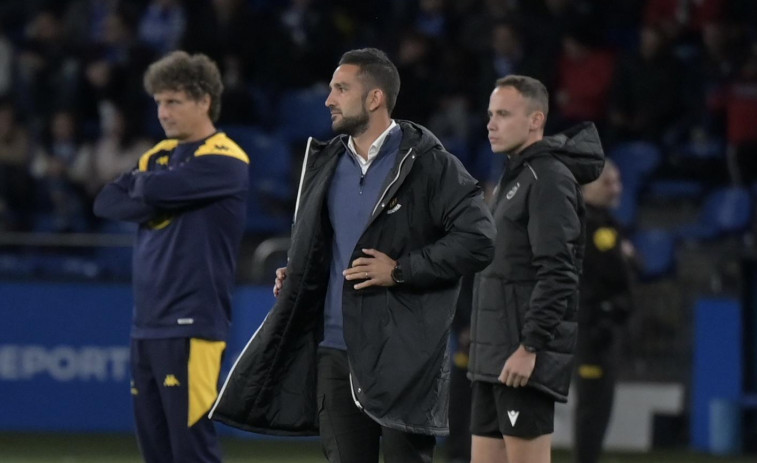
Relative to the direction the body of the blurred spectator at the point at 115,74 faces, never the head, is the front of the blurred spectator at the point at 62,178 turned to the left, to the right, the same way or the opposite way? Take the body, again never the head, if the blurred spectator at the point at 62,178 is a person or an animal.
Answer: the same way

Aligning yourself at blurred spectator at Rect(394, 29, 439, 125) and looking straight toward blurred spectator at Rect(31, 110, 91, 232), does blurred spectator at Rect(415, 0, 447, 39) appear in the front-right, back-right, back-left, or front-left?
back-right

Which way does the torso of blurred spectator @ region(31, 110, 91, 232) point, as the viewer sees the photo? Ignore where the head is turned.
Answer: toward the camera

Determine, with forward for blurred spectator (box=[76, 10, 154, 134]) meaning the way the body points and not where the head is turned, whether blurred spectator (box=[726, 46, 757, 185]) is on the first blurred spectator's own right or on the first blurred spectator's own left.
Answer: on the first blurred spectator's own left

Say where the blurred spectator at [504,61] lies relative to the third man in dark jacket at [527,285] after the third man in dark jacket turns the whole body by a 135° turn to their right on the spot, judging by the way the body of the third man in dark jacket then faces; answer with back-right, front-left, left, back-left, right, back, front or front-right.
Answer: front-left

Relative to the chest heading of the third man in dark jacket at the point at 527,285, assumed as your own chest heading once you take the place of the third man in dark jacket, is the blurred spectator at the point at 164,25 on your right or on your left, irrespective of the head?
on your right

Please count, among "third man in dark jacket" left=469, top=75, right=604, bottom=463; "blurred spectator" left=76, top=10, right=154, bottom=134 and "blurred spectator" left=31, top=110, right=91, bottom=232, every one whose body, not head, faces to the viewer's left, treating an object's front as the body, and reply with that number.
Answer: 1

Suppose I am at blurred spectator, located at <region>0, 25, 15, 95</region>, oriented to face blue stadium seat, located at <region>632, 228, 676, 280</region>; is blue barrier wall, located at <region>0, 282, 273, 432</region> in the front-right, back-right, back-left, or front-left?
front-right

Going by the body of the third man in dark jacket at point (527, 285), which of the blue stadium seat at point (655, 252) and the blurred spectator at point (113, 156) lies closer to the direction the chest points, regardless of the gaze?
the blurred spectator

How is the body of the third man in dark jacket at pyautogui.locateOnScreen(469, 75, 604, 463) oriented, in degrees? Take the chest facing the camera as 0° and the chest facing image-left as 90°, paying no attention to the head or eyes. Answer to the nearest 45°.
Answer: approximately 90°

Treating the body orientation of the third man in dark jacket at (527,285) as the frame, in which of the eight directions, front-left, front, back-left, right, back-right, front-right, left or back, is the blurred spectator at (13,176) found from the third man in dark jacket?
front-right

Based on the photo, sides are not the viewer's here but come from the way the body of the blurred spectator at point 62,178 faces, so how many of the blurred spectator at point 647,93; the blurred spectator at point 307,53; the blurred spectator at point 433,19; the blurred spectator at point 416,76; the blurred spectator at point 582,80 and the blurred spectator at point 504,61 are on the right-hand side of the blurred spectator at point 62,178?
0

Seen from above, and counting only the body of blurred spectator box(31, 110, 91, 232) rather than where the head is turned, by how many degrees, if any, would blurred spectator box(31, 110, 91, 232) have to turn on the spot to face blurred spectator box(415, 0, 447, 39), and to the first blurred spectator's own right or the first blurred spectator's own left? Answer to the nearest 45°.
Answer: approximately 90° to the first blurred spectator's own left

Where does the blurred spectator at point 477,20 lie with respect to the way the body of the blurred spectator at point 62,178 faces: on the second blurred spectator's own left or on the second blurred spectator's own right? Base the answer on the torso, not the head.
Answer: on the second blurred spectator's own left

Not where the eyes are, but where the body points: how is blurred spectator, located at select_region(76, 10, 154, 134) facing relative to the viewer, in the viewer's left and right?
facing the viewer
